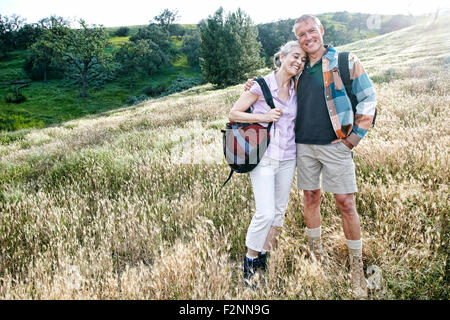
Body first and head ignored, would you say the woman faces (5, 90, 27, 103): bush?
no

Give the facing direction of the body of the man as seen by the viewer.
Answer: toward the camera

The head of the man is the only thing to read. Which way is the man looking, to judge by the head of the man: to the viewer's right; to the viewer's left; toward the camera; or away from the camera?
toward the camera

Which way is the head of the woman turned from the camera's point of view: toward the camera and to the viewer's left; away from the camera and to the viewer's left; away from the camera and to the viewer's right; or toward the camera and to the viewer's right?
toward the camera and to the viewer's right

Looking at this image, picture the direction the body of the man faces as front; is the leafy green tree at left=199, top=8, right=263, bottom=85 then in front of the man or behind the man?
behind

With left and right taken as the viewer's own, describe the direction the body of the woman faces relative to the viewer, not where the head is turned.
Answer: facing the viewer and to the right of the viewer

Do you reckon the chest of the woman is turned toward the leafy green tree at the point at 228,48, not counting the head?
no

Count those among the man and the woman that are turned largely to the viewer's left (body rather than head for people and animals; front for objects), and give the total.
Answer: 0

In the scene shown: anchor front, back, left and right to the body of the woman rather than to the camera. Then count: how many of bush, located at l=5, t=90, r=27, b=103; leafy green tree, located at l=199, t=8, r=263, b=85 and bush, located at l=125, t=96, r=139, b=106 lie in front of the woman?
0

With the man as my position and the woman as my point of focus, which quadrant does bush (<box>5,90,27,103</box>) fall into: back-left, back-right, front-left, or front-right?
front-right
